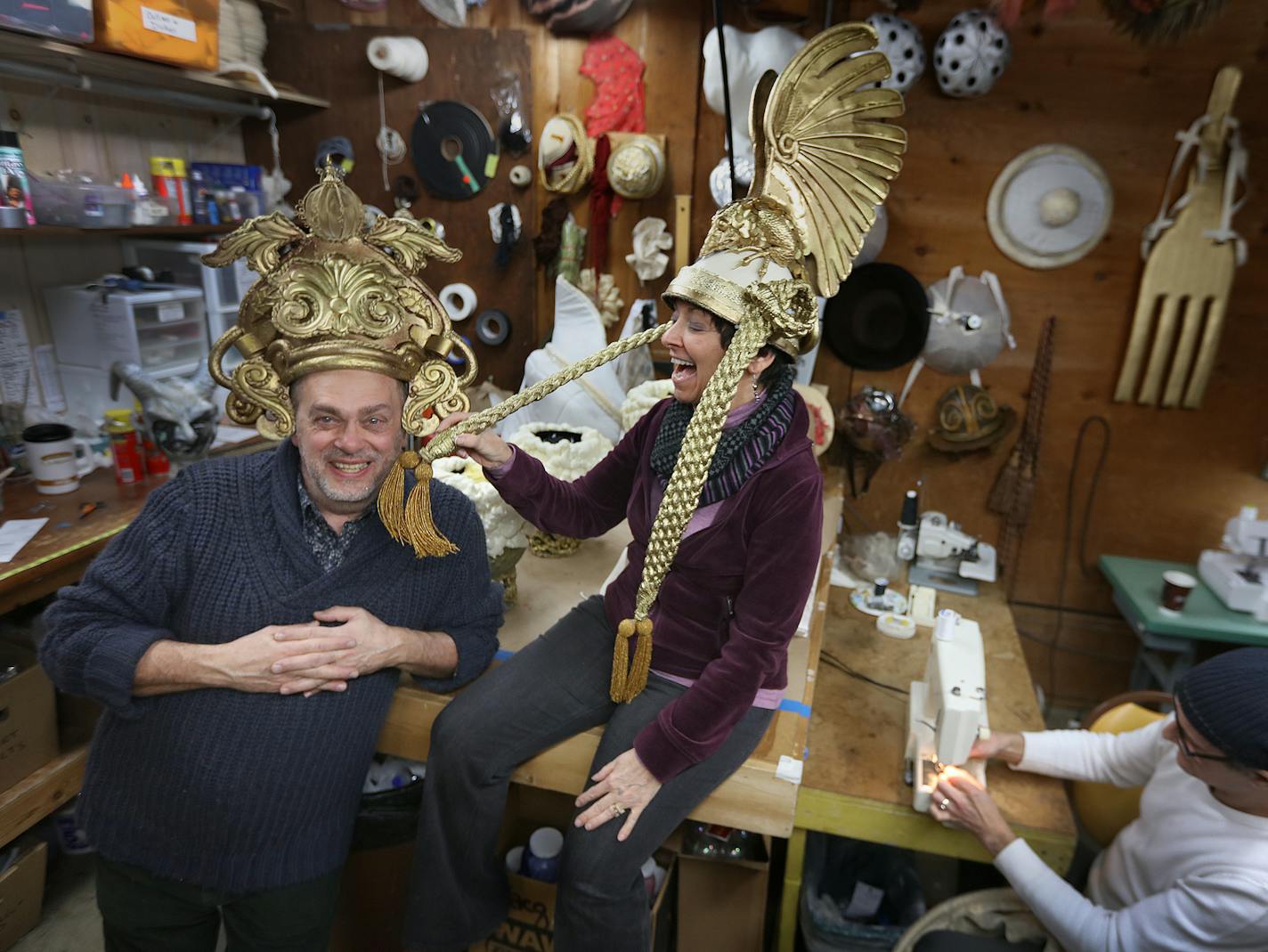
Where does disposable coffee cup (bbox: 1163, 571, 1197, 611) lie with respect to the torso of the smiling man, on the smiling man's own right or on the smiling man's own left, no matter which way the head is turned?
on the smiling man's own left

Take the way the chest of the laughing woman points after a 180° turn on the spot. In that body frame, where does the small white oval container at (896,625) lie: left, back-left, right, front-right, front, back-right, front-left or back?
front

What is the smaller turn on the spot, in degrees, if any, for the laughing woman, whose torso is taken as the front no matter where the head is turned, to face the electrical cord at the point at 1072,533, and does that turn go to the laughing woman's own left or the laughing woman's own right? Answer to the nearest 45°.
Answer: approximately 180°

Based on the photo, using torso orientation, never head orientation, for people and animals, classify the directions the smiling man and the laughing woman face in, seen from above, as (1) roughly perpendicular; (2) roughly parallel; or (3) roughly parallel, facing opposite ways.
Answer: roughly perpendicular

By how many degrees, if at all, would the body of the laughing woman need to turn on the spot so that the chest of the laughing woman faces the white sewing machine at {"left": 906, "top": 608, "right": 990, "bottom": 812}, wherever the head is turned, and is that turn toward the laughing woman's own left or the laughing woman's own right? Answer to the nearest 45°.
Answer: approximately 180°

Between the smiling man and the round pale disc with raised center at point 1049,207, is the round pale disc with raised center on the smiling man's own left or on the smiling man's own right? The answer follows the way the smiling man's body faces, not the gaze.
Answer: on the smiling man's own left

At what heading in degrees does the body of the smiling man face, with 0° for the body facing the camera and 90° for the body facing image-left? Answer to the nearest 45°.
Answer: approximately 0°

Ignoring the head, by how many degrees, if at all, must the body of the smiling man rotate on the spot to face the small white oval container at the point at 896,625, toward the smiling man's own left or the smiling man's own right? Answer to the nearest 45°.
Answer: approximately 90° to the smiling man's own left

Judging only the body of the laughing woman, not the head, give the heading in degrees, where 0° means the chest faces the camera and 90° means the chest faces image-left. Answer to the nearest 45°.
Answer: approximately 45°

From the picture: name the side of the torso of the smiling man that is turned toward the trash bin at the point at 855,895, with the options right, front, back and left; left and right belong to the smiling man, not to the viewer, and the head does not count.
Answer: left

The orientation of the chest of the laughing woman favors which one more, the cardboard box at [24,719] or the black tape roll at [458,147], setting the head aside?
the cardboard box

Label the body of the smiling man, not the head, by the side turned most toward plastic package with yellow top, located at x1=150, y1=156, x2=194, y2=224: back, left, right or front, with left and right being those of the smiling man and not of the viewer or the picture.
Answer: back

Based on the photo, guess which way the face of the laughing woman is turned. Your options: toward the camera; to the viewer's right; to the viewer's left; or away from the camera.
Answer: to the viewer's left

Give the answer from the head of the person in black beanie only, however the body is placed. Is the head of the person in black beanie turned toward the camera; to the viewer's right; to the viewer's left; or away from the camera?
to the viewer's left
